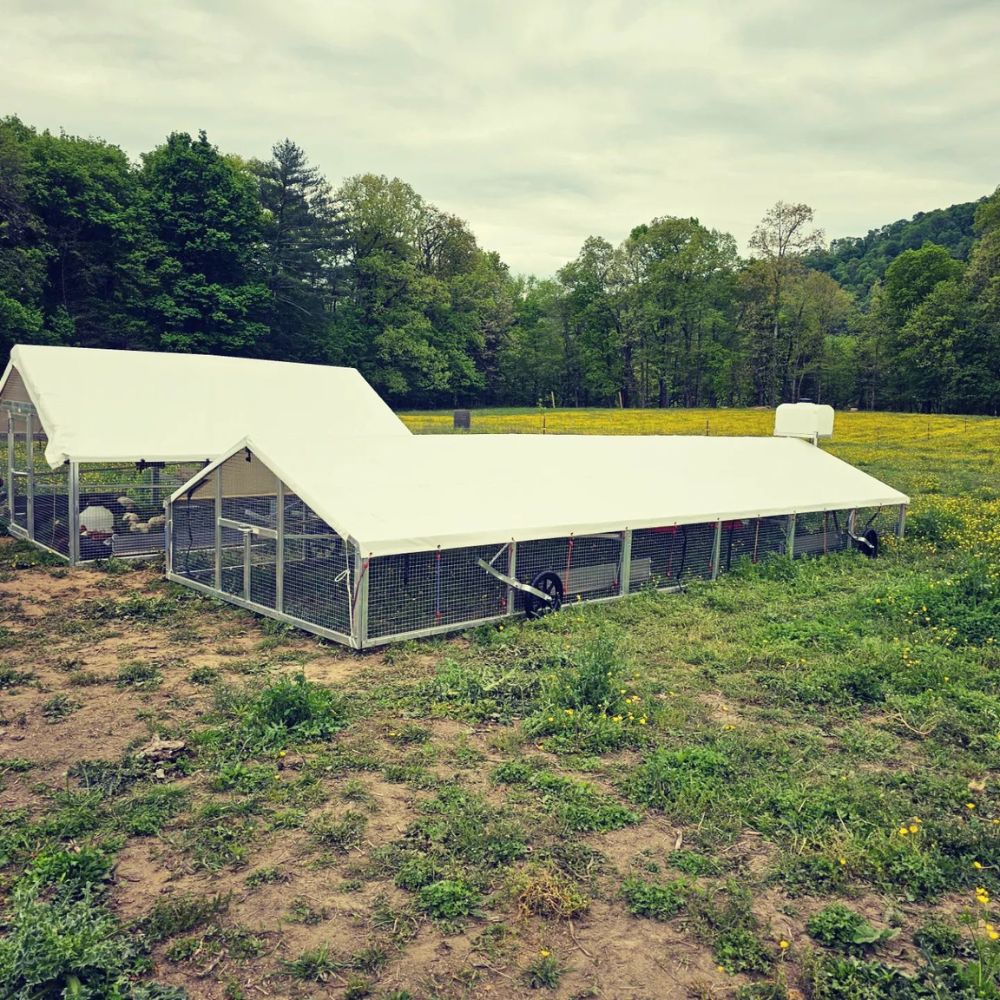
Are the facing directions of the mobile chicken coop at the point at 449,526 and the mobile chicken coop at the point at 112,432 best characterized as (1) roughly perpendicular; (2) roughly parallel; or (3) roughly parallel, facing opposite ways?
roughly parallel

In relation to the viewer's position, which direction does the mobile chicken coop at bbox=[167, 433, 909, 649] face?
facing the viewer and to the left of the viewer

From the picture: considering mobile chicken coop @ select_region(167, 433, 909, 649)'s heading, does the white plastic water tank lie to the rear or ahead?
to the rear

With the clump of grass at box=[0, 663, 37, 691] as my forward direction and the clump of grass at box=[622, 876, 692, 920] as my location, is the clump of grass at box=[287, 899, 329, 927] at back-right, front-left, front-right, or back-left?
front-left

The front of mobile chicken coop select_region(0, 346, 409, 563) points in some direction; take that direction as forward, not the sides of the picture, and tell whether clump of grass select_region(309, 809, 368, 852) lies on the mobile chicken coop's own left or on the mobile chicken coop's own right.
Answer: on the mobile chicken coop's own left

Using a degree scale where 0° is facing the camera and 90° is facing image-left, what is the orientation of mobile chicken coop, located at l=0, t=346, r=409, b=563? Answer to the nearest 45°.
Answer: approximately 45°

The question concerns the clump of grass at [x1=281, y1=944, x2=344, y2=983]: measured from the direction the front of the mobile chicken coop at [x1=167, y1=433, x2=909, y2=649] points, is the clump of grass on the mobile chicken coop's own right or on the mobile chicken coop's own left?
on the mobile chicken coop's own left

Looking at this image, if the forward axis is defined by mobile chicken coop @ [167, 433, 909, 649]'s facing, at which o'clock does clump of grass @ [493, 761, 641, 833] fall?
The clump of grass is roughly at 10 o'clock from the mobile chicken coop.

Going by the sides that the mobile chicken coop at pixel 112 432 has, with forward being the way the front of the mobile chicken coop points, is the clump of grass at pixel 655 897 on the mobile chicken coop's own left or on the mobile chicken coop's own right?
on the mobile chicken coop's own left

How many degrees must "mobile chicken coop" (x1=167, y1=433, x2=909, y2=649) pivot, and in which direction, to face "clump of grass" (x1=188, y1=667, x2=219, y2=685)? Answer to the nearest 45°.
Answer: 0° — it already faces it

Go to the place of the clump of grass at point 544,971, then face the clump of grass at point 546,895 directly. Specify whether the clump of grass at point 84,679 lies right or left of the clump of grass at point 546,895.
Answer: left

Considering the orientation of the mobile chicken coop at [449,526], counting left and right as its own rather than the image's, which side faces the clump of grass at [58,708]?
front

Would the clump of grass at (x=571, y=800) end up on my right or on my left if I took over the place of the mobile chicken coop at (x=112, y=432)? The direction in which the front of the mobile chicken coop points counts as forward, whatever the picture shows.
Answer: on my left

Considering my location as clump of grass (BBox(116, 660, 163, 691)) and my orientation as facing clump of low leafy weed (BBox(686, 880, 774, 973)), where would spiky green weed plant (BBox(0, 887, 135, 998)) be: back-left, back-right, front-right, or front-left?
front-right

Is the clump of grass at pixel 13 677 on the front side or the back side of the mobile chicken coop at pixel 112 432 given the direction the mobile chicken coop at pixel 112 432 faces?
on the front side

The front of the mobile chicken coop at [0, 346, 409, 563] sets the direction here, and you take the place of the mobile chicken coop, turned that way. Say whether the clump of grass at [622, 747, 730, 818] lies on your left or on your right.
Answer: on your left

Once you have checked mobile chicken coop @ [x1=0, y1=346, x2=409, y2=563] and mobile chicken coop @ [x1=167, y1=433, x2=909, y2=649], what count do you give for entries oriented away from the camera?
0
